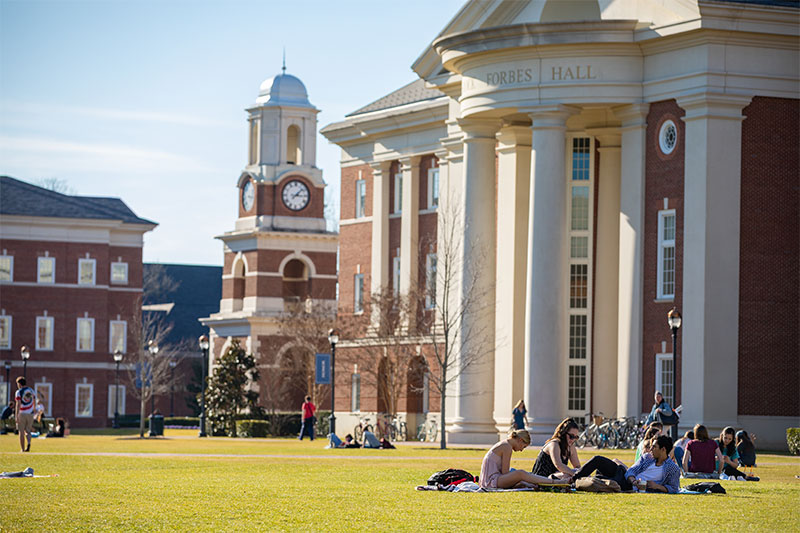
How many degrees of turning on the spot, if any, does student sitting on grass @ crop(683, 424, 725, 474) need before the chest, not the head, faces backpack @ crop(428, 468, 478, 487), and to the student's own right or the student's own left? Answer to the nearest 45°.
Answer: approximately 135° to the student's own left

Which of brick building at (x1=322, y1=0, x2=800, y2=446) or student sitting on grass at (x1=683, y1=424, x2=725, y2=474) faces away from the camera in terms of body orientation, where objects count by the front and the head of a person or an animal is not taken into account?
the student sitting on grass

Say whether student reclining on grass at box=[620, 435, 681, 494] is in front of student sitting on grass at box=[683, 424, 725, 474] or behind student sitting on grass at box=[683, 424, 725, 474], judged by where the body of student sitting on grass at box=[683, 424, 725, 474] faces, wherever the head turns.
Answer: behind

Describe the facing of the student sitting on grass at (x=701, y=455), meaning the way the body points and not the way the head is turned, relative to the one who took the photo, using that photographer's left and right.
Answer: facing away from the viewer

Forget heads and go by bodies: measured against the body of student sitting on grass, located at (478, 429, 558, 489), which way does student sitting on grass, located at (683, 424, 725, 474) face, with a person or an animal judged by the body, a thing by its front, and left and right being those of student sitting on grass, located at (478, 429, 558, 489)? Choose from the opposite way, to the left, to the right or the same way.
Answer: to the left

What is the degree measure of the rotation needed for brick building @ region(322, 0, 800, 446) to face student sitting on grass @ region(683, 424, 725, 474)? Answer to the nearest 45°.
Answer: approximately 45° to its left

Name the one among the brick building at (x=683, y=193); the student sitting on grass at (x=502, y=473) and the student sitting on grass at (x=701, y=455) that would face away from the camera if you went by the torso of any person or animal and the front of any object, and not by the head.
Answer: the student sitting on grass at (x=701, y=455)

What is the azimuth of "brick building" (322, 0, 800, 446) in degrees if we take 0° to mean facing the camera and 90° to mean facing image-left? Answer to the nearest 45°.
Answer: approximately 45°

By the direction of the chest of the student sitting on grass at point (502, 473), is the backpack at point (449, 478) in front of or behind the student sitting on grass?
behind

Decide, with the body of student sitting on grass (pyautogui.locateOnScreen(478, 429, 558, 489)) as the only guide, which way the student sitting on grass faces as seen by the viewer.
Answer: to the viewer's right

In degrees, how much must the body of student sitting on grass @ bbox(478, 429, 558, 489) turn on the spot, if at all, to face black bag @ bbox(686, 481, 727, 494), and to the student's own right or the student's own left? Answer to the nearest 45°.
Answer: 0° — they already face it

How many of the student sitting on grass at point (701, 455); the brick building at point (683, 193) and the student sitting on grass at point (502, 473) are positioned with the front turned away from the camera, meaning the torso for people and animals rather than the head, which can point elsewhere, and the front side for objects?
1

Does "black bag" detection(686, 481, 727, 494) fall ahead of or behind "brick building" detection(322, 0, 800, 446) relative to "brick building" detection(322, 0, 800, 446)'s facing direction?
ahead

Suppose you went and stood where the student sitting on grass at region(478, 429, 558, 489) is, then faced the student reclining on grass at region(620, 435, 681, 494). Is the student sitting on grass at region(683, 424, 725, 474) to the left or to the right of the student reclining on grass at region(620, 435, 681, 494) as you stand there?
left

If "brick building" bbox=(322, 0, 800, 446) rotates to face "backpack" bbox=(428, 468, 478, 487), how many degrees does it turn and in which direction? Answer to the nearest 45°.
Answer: approximately 45° to its left

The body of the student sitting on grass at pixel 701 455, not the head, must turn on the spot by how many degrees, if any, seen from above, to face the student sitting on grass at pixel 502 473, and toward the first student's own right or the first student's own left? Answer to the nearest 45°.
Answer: approximately 135° to the first student's own left

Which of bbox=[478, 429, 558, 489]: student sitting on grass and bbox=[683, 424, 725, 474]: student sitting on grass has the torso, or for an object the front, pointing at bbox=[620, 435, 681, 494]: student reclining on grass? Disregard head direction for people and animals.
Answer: bbox=[478, 429, 558, 489]: student sitting on grass

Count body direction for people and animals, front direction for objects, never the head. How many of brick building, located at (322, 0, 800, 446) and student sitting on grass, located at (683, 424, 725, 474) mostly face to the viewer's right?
0
